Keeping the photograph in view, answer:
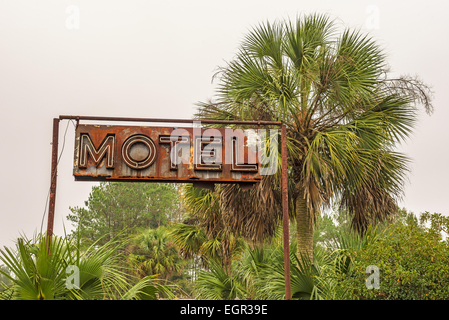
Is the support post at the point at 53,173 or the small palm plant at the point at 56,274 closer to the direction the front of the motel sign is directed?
the small palm plant

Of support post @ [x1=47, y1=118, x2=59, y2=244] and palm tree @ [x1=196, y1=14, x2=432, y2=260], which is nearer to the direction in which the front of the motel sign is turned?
the support post

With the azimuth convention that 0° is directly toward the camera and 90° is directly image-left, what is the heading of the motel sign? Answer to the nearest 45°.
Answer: approximately 0°

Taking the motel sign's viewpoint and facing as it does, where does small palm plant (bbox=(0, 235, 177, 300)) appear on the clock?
The small palm plant is roughly at 1 o'clock from the motel sign.

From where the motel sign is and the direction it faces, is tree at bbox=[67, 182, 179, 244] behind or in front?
behind

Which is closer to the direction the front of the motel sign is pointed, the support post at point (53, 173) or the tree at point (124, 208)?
the support post

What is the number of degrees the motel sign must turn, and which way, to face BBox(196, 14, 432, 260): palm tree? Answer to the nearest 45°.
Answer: approximately 135° to its left
